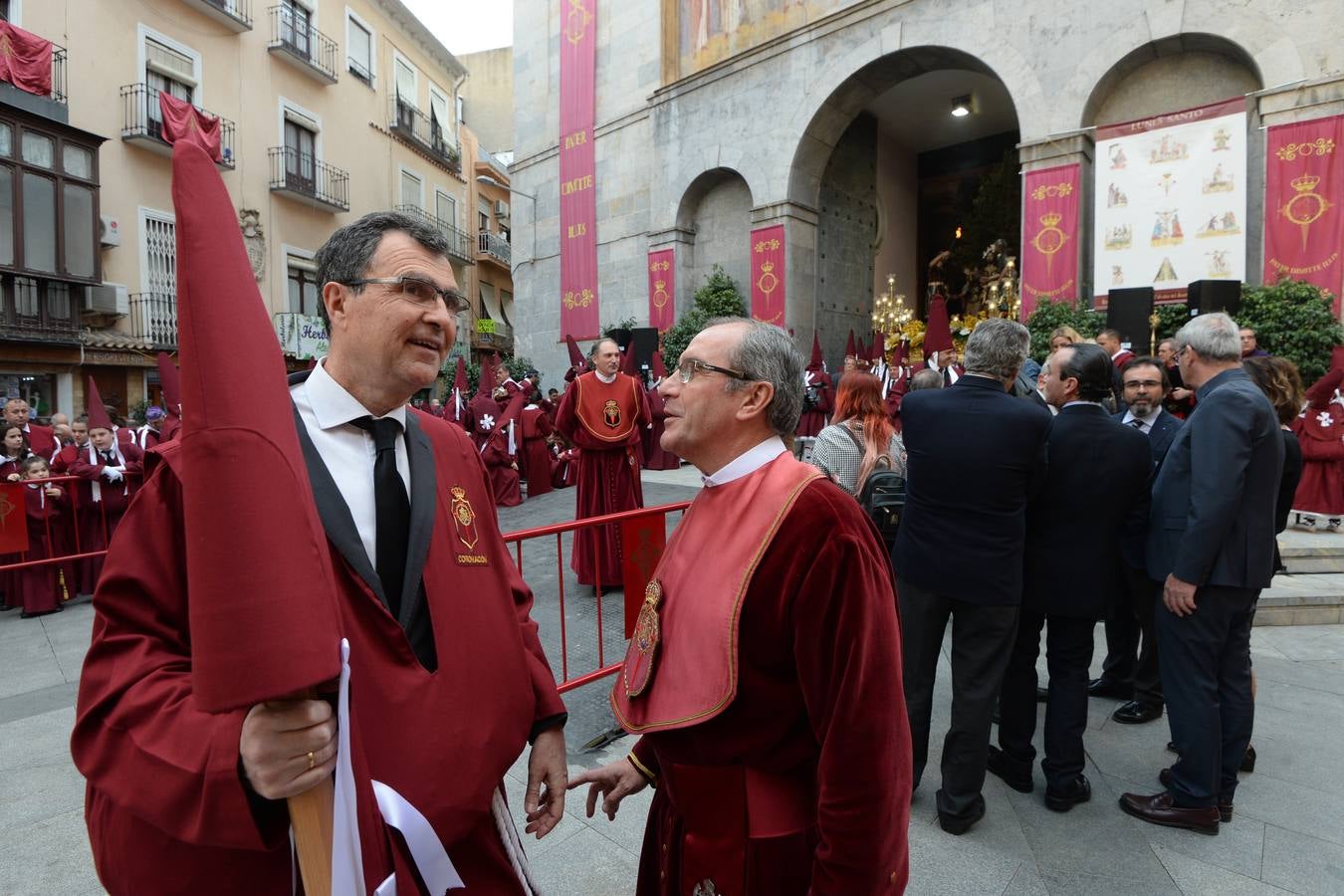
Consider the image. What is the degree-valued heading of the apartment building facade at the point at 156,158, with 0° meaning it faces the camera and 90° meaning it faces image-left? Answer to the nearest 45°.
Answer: approximately 315°

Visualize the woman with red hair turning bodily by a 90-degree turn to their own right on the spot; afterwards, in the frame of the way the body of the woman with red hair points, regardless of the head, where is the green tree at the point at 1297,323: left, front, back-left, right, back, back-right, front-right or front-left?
front-left

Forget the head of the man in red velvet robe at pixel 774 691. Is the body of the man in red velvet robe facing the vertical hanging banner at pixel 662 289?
no

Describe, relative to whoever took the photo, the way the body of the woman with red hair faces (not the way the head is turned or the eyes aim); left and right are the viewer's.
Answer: facing away from the viewer

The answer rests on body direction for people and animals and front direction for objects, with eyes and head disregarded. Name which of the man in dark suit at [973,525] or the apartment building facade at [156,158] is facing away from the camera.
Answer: the man in dark suit

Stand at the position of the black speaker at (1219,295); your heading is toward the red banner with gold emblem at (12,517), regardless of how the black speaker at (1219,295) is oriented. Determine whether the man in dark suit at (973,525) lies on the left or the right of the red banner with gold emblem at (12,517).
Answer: left

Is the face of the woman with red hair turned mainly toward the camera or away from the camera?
away from the camera

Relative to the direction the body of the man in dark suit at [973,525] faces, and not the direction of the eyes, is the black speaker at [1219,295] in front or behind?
in front

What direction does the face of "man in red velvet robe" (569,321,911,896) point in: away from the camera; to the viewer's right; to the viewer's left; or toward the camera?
to the viewer's left

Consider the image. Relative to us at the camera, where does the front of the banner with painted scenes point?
facing the viewer and to the left of the viewer

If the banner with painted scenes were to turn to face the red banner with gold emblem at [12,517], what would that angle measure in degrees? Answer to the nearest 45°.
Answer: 0° — it already faces it

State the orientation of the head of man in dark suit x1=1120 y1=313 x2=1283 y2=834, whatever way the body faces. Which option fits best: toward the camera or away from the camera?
away from the camera

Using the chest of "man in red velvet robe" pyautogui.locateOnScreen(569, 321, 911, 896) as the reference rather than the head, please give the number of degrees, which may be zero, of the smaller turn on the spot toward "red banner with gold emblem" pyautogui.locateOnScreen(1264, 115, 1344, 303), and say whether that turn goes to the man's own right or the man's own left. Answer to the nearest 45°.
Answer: approximately 180°

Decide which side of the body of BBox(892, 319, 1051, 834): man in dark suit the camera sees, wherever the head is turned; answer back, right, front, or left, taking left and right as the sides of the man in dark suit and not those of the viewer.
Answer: back

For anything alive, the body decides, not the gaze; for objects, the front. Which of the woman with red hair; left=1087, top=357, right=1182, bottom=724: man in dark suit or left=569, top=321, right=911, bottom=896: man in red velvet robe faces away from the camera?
the woman with red hair

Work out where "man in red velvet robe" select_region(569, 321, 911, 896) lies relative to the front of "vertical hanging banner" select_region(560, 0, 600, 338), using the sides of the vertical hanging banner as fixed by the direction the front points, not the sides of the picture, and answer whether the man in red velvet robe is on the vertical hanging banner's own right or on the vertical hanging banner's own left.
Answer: on the vertical hanging banner's own left

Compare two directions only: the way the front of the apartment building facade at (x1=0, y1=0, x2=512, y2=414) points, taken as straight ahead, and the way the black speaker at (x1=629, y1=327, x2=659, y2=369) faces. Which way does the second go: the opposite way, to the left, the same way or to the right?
to the right

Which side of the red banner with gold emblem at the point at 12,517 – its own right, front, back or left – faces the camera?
front

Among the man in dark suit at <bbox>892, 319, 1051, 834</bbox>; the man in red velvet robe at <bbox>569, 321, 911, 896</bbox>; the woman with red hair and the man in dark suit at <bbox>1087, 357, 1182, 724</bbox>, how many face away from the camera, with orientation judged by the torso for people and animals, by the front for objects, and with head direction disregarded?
2

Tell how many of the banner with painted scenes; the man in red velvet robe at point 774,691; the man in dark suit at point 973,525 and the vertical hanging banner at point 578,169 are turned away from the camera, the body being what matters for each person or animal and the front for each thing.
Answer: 1

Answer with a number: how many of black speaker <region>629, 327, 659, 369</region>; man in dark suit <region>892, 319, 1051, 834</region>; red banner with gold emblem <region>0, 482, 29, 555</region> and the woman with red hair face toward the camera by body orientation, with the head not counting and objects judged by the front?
2

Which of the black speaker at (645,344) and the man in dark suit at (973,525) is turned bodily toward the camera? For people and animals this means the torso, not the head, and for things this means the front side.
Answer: the black speaker
